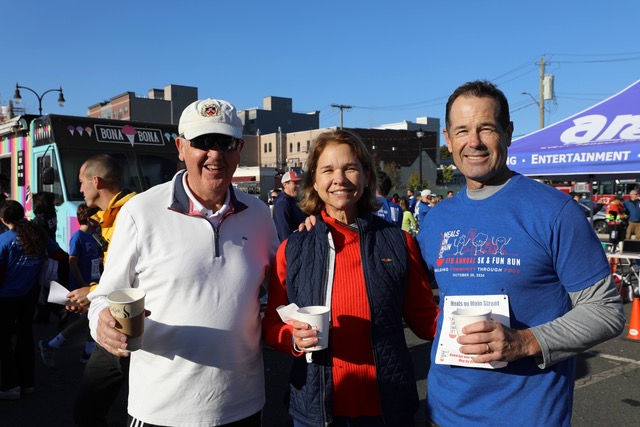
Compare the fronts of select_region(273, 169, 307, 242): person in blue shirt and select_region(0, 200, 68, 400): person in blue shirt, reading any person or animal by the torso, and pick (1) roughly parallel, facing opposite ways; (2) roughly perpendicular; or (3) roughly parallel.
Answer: roughly perpendicular

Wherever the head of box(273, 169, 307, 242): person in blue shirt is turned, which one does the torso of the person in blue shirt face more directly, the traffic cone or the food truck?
the traffic cone

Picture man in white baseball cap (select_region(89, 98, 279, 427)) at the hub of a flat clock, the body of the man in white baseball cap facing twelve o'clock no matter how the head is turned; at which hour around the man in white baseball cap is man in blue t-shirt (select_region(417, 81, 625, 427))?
The man in blue t-shirt is roughly at 10 o'clock from the man in white baseball cap.

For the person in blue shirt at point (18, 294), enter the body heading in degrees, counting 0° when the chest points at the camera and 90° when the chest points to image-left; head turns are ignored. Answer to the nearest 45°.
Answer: approximately 135°

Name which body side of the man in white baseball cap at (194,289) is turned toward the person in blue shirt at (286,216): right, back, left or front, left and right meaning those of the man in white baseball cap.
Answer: back

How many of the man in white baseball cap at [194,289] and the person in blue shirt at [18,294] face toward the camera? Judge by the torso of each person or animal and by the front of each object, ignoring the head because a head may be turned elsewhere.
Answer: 1

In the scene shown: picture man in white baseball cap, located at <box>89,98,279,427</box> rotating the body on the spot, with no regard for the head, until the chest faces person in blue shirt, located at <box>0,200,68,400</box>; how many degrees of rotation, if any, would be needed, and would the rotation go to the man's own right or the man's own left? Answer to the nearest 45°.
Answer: approximately 135° to the man's own right

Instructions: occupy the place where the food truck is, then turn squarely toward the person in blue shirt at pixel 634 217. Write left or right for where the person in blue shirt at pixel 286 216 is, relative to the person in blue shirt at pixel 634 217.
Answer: right

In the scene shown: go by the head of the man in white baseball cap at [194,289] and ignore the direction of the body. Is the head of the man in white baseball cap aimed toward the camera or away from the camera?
toward the camera

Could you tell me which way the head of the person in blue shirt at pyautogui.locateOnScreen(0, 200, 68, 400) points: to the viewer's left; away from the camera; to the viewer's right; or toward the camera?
away from the camera

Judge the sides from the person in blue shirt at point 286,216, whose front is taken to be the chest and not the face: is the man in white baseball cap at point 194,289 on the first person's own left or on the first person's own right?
on the first person's own right

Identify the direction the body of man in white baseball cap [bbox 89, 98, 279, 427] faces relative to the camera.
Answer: toward the camera
